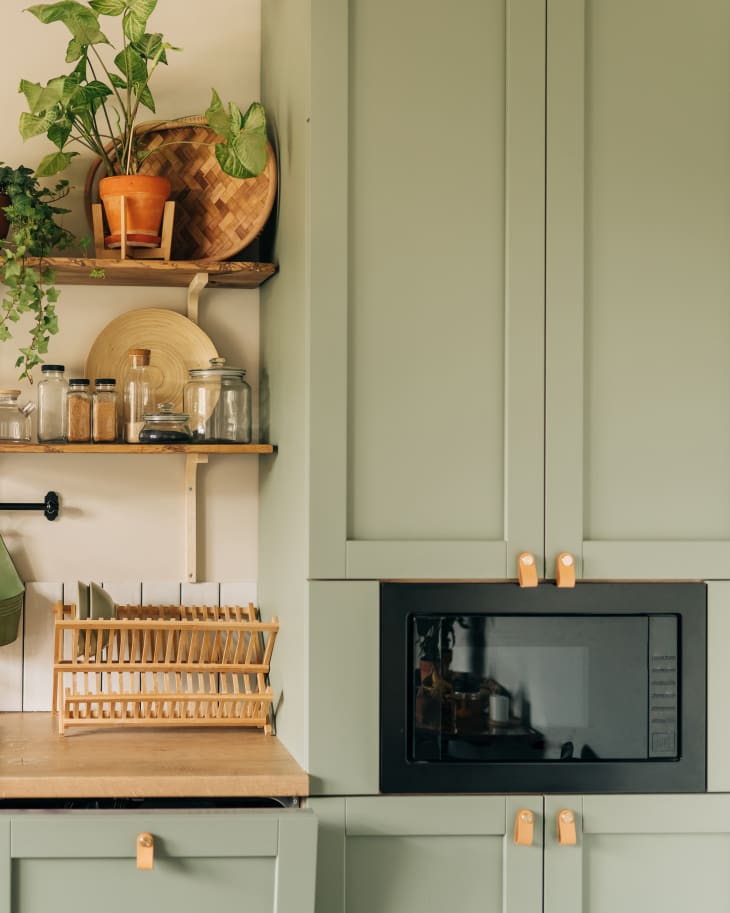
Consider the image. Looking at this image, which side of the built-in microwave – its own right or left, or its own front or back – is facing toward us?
front

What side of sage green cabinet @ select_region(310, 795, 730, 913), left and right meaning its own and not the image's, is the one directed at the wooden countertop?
right

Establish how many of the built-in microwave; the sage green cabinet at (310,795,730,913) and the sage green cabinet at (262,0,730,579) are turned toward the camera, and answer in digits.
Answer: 3

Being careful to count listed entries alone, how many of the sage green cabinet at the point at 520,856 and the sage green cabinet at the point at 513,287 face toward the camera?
2

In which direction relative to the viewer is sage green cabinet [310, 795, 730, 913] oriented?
toward the camera

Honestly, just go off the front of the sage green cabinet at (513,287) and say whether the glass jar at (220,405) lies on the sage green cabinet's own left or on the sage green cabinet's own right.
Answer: on the sage green cabinet's own right

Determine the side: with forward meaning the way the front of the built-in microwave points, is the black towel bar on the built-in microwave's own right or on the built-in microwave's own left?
on the built-in microwave's own right

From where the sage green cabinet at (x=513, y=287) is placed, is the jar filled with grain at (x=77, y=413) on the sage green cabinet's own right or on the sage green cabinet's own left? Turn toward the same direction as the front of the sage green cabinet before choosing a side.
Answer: on the sage green cabinet's own right
